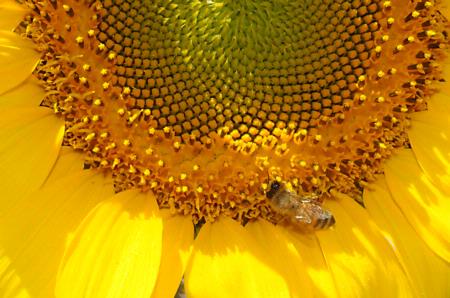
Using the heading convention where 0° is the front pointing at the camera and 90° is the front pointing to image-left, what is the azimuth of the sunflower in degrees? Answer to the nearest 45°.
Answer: approximately 0°
